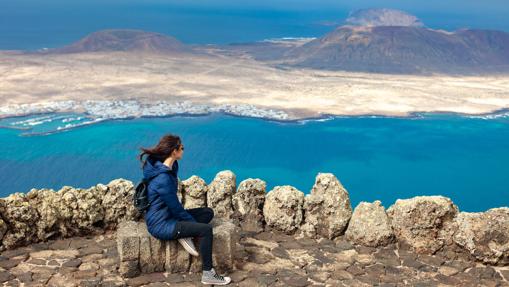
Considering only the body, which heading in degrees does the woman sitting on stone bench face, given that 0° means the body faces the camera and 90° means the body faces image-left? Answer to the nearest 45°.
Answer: approximately 270°

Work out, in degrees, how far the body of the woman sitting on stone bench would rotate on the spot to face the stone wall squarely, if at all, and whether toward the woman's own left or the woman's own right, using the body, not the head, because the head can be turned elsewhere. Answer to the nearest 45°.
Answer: approximately 45° to the woman's own left

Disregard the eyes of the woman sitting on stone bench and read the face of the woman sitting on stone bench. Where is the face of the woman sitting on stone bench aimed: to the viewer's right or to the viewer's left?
to the viewer's right
